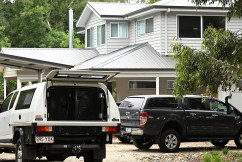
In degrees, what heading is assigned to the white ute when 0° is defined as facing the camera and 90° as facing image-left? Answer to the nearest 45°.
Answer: approximately 135°

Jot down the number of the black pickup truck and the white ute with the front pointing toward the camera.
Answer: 0

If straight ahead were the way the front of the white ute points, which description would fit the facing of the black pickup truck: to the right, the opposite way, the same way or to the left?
to the right

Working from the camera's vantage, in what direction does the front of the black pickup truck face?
facing away from the viewer and to the right of the viewer

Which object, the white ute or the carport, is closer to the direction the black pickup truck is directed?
the carport

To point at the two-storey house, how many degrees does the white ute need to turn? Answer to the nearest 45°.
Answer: approximately 45° to its right

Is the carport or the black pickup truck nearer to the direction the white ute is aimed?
the carport

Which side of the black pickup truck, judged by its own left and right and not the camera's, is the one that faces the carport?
left

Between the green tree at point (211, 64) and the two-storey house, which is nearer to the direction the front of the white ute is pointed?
the two-storey house
